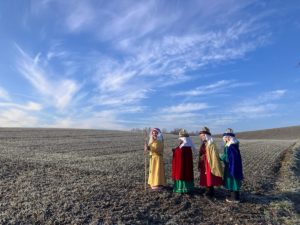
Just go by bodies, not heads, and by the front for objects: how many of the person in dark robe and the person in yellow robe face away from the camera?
0

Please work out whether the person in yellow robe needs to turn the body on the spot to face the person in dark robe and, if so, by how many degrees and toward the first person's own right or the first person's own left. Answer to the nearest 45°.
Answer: approximately 135° to the first person's own left

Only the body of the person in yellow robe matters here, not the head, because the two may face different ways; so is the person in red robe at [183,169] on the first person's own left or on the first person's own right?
on the first person's own left

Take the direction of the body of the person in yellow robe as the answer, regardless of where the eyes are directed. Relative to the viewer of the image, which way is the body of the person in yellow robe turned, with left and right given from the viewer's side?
facing the viewer and to the left of the viewer

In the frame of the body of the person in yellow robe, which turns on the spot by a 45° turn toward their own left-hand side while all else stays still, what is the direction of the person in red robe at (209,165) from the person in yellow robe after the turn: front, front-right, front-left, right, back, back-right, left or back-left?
left
